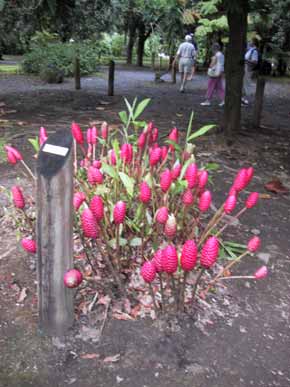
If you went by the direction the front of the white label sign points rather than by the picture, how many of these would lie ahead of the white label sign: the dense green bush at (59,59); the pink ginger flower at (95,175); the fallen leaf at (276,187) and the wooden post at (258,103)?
0

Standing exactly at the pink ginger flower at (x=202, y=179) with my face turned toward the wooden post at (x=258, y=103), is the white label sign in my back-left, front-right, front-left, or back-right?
back-left

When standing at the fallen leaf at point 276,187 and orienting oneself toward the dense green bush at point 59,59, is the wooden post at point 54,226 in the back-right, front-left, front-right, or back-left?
back-left

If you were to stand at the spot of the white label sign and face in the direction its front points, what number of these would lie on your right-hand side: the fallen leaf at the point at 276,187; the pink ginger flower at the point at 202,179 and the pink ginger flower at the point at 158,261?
0

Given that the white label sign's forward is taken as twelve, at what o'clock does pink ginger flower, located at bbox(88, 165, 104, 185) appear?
The pink ginger flower is roughly at 7 o'clock from the white label sign.

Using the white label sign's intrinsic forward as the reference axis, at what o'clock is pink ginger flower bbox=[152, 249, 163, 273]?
The pink ginger flower is roughly at 8 o'clock from the white label sign.

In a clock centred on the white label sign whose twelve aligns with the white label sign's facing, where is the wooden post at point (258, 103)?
The wooden post is roughly at 7 o'clock from the white label sign.

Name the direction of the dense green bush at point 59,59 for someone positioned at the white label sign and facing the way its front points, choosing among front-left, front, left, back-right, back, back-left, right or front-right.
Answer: back

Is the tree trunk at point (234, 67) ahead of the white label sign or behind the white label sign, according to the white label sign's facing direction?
behind

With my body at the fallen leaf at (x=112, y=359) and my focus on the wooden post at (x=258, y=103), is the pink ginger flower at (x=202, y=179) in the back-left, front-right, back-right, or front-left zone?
front-right

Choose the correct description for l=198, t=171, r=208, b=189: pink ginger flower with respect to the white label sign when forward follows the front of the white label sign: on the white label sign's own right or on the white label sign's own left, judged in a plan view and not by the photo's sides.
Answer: on the white label sign's own left

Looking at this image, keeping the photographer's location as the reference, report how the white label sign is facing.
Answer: facing the viewer

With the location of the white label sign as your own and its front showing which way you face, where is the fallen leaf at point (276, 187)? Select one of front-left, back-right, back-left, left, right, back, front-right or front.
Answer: back-left

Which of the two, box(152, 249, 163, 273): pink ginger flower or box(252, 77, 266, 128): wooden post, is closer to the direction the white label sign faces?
the pink ginger flower

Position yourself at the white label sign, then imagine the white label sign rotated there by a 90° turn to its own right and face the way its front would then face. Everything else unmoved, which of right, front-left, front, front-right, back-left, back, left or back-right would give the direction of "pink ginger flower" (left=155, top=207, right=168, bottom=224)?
back
